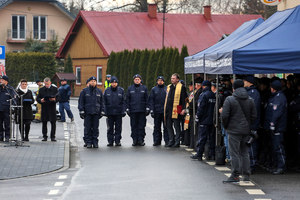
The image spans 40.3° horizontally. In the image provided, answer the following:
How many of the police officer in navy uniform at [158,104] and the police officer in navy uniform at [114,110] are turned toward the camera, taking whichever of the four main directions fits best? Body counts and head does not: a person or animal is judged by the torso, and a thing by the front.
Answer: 2

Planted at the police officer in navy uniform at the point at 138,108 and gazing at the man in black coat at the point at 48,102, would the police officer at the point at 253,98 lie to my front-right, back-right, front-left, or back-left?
back-left

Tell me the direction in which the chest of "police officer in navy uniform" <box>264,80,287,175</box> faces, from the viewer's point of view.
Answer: to the viewer's left

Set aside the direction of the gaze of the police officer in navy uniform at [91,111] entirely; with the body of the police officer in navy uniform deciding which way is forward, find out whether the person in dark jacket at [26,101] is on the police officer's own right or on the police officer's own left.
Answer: on the police officer's own right

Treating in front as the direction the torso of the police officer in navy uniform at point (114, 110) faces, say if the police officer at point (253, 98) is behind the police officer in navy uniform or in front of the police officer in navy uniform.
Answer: in front

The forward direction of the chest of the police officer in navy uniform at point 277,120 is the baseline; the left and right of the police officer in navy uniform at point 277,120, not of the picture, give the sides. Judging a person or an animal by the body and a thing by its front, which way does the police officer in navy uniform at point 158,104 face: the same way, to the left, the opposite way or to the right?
to the left

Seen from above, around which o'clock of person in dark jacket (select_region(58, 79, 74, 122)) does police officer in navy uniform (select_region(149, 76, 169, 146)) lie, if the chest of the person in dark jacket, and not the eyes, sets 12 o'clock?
The police officer in navy uniform is roughly at 10 o'clock from the person in dark jacket.

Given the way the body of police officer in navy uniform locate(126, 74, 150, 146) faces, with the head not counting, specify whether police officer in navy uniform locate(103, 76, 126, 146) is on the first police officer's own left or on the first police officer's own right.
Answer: on the first police officer's own right

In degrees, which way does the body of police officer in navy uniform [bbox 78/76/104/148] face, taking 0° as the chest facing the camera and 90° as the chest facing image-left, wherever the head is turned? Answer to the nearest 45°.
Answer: approximately 0°

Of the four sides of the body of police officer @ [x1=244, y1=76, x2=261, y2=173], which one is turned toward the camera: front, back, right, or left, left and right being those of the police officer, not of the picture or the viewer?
left

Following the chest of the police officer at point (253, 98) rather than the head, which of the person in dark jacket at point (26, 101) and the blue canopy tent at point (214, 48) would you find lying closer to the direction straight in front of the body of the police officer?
the person in dark jacket
